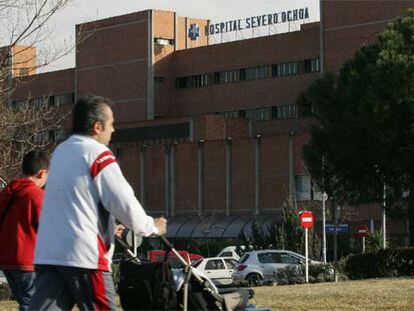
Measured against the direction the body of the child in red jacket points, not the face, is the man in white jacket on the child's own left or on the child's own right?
on the child's own right

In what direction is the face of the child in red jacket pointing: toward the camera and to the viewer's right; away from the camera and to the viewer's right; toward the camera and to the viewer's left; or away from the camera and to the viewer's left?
away from the camera and to the viewer's right
